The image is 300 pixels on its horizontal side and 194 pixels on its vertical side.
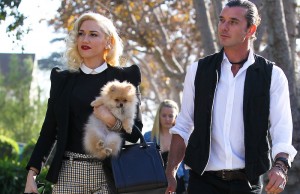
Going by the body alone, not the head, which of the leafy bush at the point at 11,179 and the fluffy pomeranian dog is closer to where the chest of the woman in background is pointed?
the fluffy pomeranian dog

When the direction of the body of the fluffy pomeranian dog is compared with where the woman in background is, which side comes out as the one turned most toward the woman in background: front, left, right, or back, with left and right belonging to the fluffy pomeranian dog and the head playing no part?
back

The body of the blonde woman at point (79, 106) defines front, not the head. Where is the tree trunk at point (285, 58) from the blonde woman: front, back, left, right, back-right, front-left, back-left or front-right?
back-left

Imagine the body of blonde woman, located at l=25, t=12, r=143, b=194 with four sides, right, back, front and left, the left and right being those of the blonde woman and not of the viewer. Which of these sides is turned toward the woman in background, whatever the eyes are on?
back

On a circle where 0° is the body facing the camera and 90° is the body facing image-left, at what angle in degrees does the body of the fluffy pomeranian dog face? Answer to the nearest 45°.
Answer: approximately 0°
